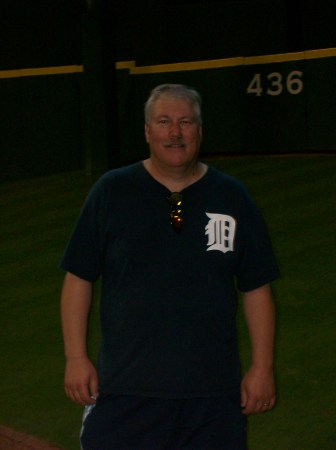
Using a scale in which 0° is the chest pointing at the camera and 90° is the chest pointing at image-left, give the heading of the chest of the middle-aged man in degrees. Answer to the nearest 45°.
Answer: approximately 0°
